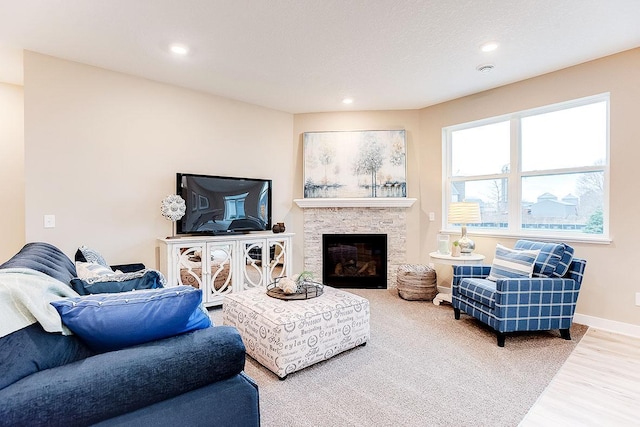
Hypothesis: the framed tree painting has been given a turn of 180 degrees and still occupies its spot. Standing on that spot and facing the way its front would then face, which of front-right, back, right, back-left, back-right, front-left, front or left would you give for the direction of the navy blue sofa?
back

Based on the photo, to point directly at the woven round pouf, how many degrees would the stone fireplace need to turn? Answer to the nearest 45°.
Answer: approximately 45° to its left

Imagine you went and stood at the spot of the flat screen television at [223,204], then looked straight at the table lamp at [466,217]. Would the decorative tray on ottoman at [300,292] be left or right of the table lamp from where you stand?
right

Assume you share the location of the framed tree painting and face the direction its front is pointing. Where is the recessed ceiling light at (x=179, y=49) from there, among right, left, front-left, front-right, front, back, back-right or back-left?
front-right

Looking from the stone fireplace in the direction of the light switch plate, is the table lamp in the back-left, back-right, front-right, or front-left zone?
back-left

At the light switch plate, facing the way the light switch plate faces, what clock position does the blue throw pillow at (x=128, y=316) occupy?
The blue throw pillow is roughly at 12 o'clock from the light switch plate.

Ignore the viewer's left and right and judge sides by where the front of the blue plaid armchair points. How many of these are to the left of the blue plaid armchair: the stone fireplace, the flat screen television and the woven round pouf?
0

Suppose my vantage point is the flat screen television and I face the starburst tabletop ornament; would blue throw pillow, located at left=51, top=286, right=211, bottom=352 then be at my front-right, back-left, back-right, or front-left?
front-left

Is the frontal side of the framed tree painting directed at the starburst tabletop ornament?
no

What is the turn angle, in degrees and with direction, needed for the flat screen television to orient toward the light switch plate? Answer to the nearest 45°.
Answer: approximately 135° to its right

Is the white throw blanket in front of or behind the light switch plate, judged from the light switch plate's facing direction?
in front

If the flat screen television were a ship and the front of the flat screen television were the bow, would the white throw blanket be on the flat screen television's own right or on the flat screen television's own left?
on the flat screen television's own right

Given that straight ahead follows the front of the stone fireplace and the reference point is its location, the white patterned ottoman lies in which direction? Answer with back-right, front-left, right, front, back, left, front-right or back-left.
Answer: front

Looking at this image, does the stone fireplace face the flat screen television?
no

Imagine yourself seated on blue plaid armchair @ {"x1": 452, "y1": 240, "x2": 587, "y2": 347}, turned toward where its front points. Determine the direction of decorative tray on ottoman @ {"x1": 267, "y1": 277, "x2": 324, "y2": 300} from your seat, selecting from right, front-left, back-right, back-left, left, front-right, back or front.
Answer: front

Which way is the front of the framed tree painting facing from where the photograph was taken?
facing the viewer

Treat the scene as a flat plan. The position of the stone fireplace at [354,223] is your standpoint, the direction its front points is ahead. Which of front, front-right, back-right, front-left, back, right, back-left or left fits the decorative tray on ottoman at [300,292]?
front
